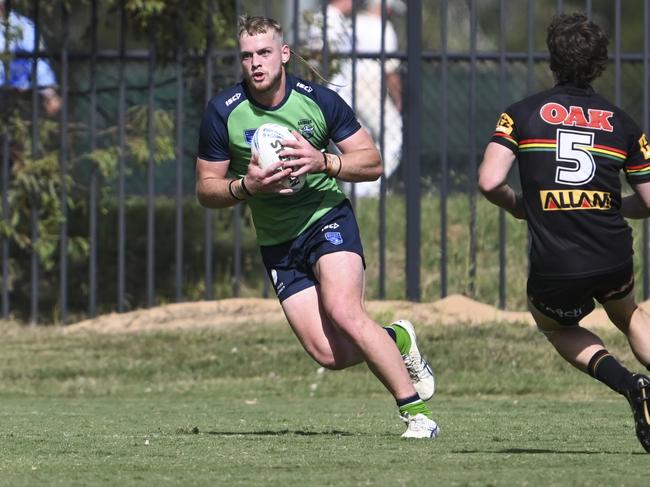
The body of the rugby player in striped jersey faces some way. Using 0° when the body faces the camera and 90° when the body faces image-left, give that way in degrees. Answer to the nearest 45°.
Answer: approximately 180°

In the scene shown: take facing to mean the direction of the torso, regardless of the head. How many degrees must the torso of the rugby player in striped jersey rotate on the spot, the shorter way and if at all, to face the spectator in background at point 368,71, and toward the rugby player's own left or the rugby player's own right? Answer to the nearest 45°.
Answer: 0° — they already face them

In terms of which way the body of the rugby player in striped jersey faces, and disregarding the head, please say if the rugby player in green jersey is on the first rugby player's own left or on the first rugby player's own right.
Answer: on the first rugby player's own left

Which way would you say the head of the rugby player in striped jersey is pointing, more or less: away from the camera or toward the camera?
away from the camera

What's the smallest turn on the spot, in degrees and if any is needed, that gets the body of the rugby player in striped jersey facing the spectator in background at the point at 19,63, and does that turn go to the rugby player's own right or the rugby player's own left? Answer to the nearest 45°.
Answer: approximately 45° to the rugby player's own left
